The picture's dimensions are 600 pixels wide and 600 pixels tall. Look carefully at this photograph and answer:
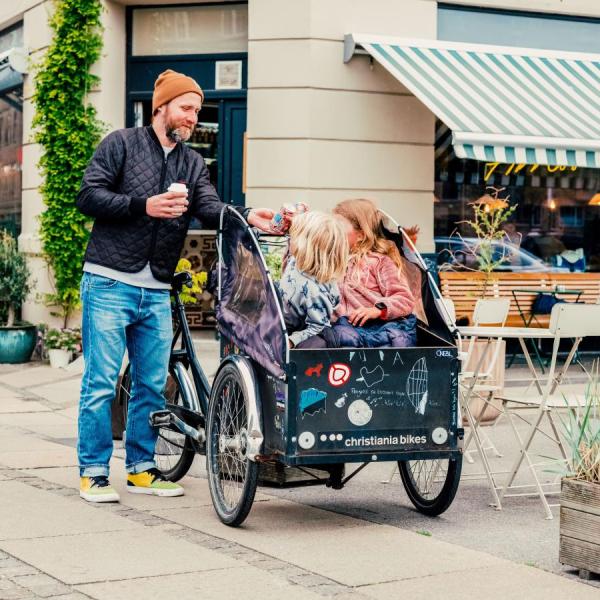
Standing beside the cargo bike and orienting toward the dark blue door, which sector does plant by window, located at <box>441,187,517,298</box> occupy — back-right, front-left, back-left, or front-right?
front-right

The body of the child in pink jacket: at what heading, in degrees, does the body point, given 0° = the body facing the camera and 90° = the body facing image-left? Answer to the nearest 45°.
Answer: approximately 45°

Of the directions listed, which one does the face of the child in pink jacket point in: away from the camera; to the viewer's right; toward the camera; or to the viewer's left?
to the viewer's left

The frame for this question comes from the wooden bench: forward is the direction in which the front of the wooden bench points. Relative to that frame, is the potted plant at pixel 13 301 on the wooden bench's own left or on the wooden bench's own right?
on the wooden bench's own right

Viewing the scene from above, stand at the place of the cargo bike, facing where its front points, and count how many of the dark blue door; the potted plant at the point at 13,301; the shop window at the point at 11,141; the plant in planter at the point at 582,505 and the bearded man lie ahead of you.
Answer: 1

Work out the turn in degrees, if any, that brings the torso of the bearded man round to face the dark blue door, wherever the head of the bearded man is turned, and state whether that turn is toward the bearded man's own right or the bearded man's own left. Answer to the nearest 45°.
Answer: approximately 135° to the bearded man's own left

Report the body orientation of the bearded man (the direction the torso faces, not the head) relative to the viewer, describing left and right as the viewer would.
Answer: facing the viewer and to the right of the viewer

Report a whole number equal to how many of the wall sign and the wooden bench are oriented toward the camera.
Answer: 2

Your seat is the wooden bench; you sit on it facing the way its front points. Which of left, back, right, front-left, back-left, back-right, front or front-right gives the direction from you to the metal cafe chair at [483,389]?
front

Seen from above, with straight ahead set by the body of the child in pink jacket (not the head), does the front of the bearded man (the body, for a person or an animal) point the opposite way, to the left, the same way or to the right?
to the left

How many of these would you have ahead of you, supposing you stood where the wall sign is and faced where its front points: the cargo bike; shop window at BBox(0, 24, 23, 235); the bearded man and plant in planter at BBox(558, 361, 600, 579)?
3

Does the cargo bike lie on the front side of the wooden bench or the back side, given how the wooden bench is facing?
on the front side

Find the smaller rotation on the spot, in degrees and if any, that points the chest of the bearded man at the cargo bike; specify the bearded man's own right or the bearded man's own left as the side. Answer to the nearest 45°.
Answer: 0° — they already face it

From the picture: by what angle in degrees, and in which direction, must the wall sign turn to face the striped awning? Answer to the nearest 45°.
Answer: approximately 90° to its left

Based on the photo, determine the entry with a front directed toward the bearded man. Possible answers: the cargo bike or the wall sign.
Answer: the wall sign

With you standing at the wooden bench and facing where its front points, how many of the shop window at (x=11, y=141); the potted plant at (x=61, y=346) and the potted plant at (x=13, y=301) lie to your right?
3

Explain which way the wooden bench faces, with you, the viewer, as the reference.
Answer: facing the viewer
